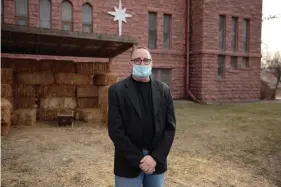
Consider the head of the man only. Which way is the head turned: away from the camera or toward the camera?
toward the camera

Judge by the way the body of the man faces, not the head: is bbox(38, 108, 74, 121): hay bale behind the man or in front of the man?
behind

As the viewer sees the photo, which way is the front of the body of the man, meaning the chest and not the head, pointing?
toward the camera

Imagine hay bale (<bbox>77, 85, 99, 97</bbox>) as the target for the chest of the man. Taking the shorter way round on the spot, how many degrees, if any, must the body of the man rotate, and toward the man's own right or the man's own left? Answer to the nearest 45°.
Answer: approximately 180°

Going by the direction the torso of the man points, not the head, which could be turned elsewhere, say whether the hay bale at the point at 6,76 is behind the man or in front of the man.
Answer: behind

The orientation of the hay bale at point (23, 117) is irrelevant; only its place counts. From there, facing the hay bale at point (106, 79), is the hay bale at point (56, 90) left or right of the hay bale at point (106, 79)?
left

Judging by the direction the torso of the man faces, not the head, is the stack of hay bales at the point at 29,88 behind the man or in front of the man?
behind

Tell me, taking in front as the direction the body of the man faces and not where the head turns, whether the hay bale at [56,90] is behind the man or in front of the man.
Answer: behind

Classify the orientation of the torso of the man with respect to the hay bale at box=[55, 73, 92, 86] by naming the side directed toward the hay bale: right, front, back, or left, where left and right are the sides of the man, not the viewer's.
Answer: back

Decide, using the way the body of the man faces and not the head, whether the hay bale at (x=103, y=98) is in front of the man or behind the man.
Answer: behind
